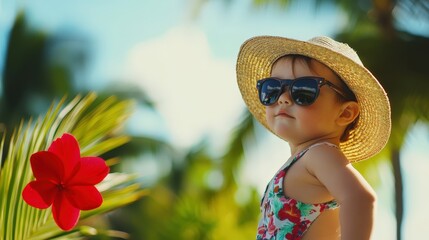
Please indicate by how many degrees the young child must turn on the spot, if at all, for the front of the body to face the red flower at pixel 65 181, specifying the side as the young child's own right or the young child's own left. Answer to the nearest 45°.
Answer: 0° — they already face it

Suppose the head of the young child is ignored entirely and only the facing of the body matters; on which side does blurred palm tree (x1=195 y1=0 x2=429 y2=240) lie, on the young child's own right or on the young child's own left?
on the young child's own right

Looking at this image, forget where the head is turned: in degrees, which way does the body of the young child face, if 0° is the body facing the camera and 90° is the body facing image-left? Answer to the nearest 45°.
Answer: approximately 90°
